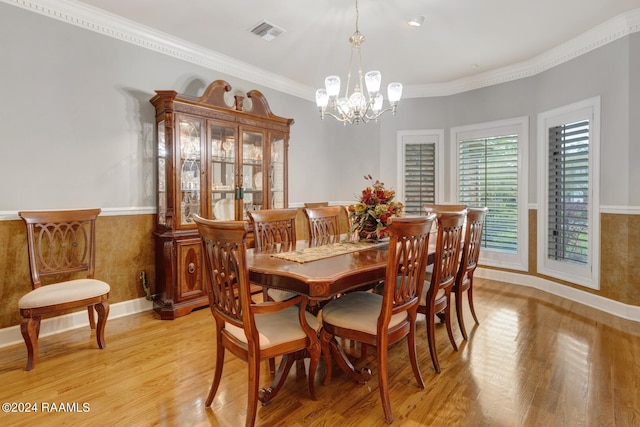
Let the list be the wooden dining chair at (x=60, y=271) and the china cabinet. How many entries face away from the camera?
0

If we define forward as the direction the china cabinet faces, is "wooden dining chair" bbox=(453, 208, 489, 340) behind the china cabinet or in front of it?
in front

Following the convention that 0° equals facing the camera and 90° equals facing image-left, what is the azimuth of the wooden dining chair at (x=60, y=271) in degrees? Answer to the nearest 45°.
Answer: approximately 315°

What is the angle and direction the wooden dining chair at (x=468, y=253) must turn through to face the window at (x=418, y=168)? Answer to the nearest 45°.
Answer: approximately 45° to its right

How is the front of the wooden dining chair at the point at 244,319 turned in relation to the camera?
facing away from the viewer and to the right of the viewer

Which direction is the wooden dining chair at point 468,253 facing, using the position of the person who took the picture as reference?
facing away from the viewer and to the left of the viewer

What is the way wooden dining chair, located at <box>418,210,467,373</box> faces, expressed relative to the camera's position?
facing away from the viewer and to the left of the viewer

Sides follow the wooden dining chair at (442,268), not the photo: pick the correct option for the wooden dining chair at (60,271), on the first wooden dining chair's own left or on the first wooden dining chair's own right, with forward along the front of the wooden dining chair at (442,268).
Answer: on the first wooden dining chair's own left

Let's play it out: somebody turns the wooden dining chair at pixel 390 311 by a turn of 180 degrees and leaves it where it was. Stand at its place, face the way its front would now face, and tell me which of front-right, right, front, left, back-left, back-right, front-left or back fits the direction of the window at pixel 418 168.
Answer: back-left
